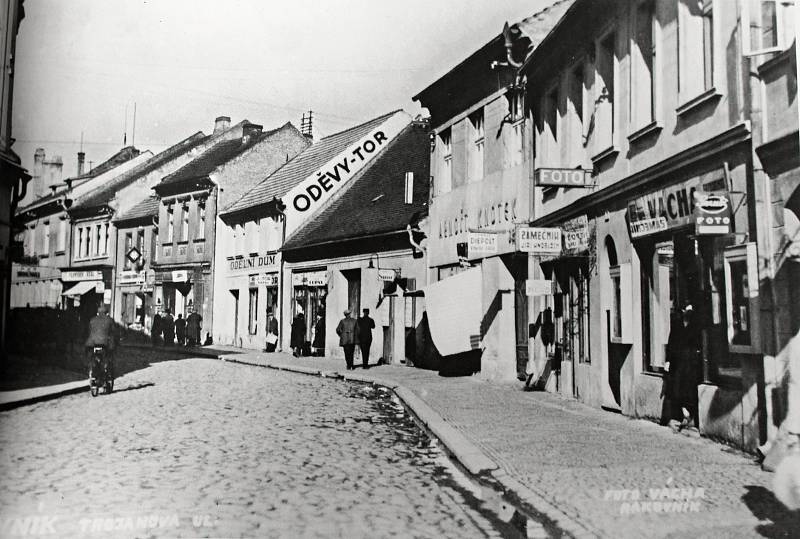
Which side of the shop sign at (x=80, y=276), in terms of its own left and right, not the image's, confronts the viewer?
front

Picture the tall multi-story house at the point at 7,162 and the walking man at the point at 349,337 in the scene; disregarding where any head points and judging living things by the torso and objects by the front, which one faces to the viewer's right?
the tall multi-story house

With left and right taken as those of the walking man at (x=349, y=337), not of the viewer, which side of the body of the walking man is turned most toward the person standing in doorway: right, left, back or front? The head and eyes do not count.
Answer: back

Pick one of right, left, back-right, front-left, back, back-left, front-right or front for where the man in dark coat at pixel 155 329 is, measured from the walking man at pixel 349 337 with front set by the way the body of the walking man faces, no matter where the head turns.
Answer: front-left

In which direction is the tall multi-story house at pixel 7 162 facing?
to the viewer's right

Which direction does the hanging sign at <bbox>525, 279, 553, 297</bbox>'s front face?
toward the camera

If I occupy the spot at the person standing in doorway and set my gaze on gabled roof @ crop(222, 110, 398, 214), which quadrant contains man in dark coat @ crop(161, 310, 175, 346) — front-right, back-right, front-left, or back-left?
front-left
